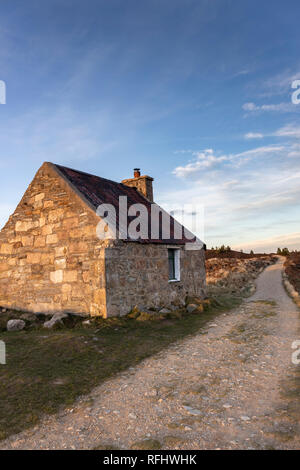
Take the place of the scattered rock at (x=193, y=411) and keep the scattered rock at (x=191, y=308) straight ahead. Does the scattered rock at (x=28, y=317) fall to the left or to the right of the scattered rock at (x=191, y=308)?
left
